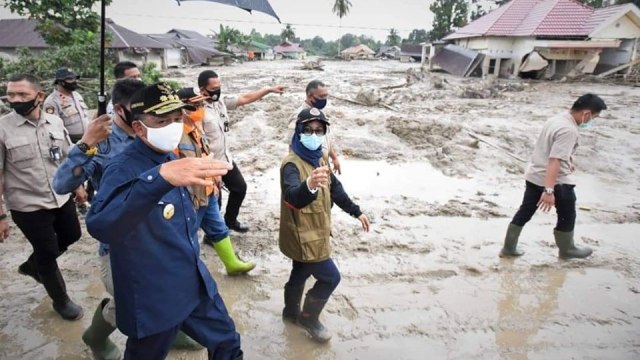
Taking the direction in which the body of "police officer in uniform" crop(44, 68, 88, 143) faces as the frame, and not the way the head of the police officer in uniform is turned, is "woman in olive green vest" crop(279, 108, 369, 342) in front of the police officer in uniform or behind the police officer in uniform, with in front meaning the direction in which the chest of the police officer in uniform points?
in front

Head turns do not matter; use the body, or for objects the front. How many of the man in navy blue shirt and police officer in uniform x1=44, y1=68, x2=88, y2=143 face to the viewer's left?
0

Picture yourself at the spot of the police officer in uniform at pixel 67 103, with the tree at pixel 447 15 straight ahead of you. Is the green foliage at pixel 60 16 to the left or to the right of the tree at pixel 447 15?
left

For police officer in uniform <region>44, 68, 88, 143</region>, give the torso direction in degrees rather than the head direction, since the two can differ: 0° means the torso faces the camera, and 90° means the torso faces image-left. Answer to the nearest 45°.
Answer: approximately 315°

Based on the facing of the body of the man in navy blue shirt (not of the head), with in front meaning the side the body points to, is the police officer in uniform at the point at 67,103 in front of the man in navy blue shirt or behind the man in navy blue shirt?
behind

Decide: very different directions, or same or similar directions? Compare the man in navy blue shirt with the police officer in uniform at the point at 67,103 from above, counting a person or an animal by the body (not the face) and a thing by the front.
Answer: same or similar directions

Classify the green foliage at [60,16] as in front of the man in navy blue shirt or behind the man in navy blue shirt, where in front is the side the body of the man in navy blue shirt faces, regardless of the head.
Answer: behind

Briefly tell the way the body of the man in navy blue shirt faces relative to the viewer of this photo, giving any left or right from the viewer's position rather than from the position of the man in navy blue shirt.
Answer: facing the viewer and to the right of the viewer

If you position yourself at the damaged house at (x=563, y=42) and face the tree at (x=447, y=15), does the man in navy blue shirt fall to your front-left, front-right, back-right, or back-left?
back-left
